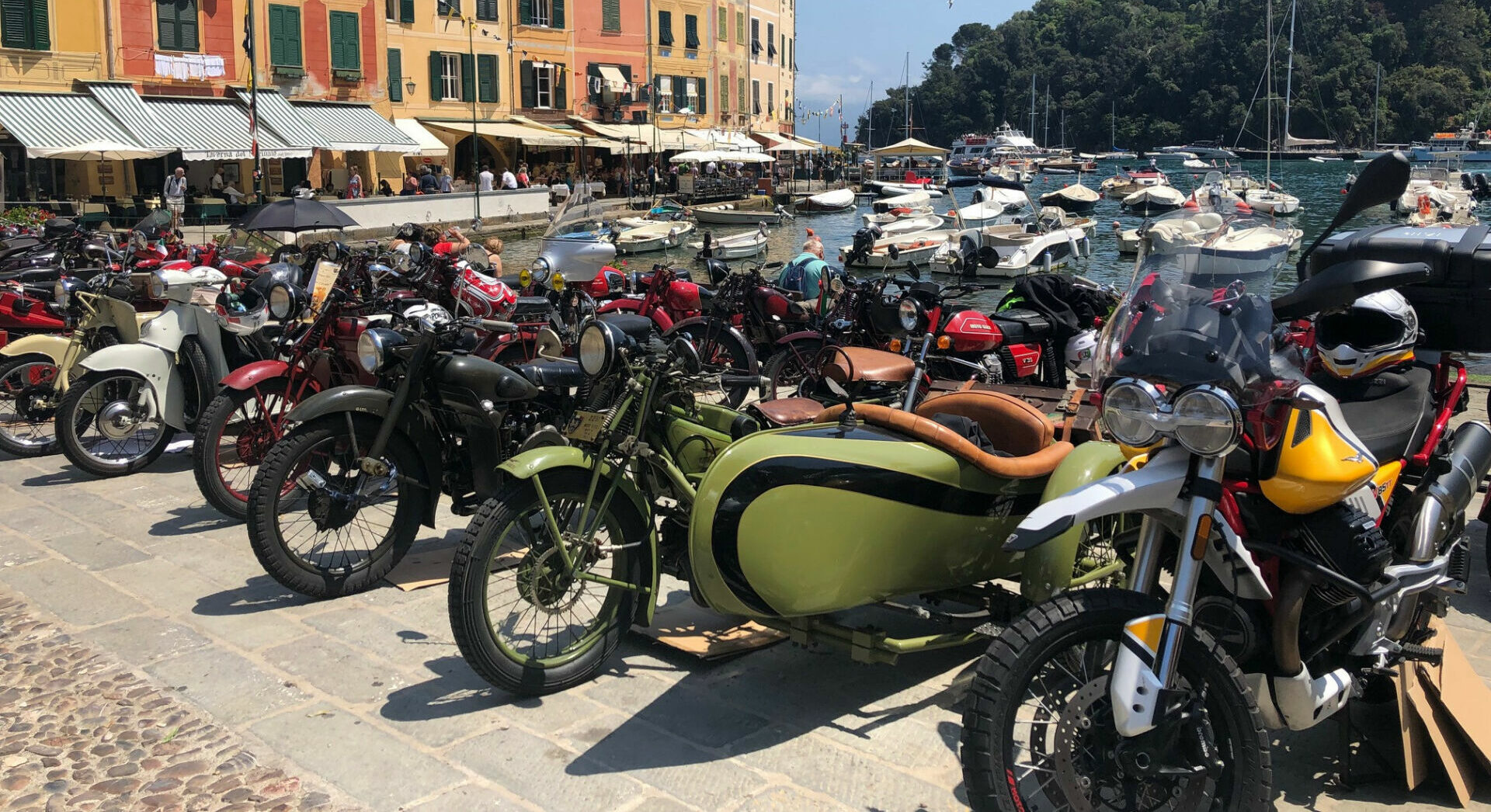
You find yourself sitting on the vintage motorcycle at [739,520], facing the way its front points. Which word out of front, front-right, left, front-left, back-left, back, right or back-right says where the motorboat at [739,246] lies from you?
back-right

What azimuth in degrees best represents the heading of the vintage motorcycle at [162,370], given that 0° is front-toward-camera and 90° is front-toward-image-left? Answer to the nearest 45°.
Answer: approximately 45°

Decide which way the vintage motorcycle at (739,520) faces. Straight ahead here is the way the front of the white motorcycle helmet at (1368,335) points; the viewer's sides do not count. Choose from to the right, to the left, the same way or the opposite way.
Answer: the same way

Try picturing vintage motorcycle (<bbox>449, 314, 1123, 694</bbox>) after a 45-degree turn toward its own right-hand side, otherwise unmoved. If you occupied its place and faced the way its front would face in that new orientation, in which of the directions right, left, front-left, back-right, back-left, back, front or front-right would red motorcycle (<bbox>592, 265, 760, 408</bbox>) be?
right

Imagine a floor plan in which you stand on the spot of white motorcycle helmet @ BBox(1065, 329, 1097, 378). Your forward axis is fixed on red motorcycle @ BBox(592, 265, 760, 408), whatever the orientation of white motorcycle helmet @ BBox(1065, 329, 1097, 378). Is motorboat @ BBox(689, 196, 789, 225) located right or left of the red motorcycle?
right

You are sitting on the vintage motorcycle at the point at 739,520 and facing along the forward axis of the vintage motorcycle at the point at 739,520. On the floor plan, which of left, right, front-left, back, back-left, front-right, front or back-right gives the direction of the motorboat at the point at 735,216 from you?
back-right

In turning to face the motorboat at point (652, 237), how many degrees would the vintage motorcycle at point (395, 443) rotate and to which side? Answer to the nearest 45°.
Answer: approximately 135° to its right

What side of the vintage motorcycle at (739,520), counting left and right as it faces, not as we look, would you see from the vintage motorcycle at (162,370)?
right

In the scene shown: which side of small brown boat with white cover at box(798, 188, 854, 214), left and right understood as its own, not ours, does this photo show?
right

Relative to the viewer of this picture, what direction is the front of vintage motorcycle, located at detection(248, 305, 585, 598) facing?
facing the viewer and to the left of the viewer

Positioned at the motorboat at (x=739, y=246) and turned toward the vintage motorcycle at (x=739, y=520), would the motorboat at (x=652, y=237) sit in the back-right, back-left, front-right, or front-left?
back-right

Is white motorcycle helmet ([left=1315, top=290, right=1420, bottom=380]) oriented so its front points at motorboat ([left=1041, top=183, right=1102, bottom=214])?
no

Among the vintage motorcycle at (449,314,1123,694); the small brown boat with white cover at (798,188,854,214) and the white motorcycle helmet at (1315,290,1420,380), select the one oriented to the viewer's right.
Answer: the small brown boat with white cover

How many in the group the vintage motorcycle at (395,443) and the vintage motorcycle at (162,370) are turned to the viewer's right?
0

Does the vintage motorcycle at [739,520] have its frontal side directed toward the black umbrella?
no

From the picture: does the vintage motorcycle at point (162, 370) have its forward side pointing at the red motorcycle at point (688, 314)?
no

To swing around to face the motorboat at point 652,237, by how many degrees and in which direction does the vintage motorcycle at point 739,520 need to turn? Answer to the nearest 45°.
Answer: approximately 135° to its right

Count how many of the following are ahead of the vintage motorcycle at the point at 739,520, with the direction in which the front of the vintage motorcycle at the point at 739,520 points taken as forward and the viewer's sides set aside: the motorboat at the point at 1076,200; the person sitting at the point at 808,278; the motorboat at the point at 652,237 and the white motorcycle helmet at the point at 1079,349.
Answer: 0
